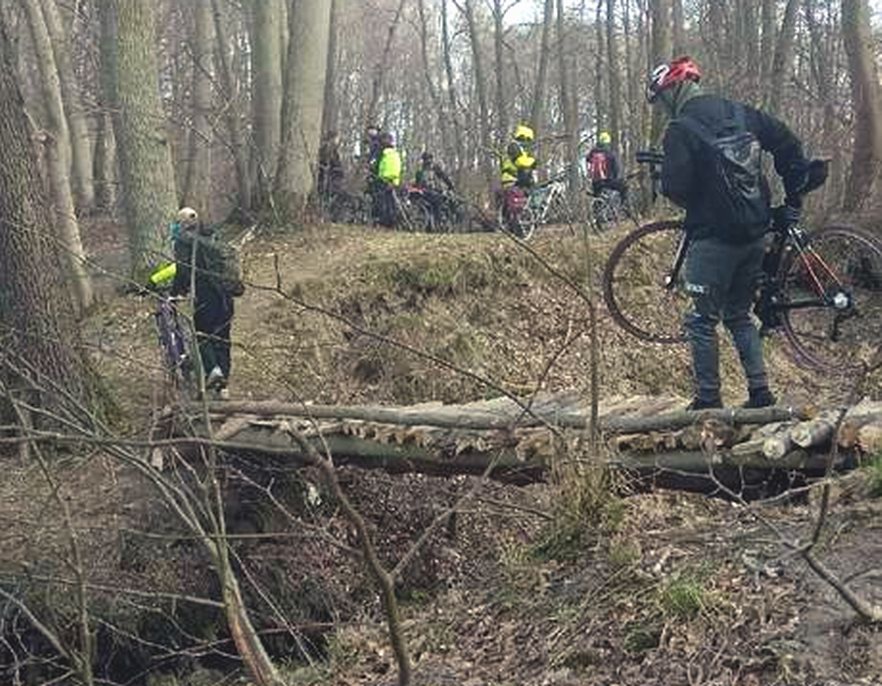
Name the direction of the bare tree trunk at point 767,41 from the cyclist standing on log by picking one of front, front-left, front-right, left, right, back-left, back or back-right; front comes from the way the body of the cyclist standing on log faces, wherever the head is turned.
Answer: front-right

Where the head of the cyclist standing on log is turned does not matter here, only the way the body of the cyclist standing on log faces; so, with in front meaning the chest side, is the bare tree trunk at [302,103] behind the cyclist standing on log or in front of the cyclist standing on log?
in front

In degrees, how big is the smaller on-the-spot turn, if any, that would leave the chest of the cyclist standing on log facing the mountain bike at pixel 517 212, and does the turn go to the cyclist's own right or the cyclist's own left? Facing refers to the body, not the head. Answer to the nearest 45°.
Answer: approximately 45° to the cyclist's own right

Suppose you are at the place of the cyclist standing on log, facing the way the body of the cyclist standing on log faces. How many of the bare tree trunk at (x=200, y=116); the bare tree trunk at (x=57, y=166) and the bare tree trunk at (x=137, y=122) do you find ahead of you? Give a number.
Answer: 3

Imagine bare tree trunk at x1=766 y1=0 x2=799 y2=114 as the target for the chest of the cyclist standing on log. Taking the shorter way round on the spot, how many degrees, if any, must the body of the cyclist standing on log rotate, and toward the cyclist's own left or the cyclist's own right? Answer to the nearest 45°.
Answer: approximately 45° to the cyclist's own right

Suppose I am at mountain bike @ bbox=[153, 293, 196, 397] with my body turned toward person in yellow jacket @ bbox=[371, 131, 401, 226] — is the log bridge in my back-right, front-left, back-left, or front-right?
back-right

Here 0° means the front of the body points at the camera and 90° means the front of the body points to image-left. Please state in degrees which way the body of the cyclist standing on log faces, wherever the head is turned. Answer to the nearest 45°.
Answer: approximately 135°

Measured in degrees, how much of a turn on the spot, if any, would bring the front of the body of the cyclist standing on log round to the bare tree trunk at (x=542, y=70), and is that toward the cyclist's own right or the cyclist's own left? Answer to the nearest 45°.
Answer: approximately 45° to the cyclist's own right

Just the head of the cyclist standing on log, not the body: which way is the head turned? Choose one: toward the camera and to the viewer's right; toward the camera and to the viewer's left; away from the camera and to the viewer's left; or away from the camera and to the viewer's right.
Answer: away from the camera and to the viewer's left

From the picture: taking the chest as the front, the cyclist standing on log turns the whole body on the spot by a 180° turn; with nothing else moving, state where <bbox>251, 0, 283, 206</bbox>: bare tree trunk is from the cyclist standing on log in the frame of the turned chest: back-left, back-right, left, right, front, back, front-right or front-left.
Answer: back
